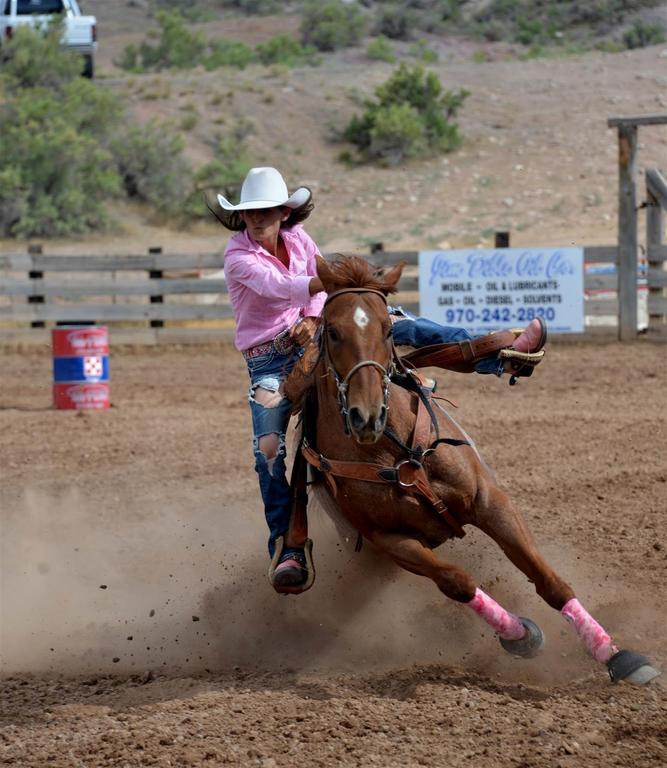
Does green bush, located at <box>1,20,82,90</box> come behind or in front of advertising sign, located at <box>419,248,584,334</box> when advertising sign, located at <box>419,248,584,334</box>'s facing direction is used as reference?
behind

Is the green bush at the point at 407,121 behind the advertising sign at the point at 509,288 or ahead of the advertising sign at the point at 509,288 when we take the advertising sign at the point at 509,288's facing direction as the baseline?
behind

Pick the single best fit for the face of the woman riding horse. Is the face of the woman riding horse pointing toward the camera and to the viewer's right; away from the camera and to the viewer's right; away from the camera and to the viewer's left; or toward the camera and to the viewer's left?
toward the camera and to the viewer's left

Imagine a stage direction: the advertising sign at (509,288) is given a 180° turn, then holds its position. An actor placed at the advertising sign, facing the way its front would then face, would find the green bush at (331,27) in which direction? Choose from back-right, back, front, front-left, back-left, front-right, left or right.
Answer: front

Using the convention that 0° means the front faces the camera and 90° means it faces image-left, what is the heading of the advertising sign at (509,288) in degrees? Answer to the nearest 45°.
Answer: approximately 0°

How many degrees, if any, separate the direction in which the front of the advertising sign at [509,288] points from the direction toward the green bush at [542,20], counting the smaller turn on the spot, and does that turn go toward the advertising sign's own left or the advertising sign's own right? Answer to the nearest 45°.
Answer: approximately 180°

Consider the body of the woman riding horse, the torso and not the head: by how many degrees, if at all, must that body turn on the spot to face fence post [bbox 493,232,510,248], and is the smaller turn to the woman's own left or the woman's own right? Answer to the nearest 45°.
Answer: approximately 180°

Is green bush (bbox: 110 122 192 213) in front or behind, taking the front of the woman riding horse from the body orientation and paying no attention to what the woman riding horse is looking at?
behind

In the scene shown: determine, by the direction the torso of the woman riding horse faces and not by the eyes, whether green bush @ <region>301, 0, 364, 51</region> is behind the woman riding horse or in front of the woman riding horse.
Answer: behind

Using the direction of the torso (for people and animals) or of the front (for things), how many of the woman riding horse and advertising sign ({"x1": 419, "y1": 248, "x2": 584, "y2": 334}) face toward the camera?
2

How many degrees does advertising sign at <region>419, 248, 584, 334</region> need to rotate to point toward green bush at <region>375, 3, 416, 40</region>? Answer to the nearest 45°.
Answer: approximately 180°
